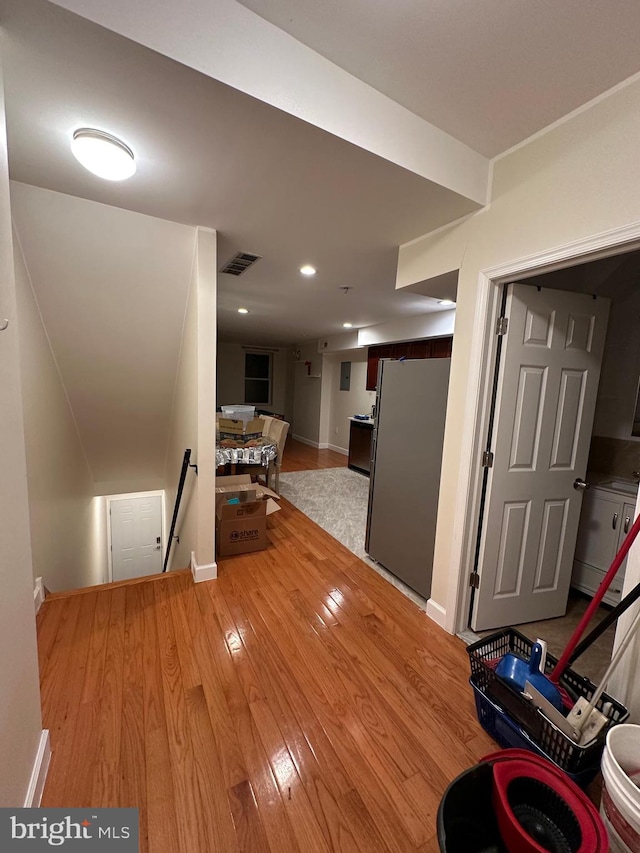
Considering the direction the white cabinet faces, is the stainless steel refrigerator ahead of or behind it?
ahead

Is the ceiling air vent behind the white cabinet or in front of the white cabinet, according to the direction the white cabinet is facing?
in front

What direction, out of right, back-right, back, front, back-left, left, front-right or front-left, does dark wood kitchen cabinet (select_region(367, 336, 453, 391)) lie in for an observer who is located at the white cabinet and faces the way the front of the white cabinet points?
right

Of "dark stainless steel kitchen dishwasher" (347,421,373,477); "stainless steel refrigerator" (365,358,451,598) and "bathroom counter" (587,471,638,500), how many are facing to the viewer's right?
0

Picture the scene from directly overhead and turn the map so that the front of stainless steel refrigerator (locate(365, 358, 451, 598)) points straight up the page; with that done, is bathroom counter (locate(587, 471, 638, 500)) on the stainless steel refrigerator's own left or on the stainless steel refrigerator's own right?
on the stainless steel refrigerator's own right

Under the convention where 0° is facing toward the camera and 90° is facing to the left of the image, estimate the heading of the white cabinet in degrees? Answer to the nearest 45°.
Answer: approximately 45°

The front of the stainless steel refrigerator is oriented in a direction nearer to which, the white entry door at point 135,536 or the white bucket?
the white entry door

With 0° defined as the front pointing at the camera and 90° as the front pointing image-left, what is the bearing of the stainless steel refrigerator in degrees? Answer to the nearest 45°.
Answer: approximately 135°
